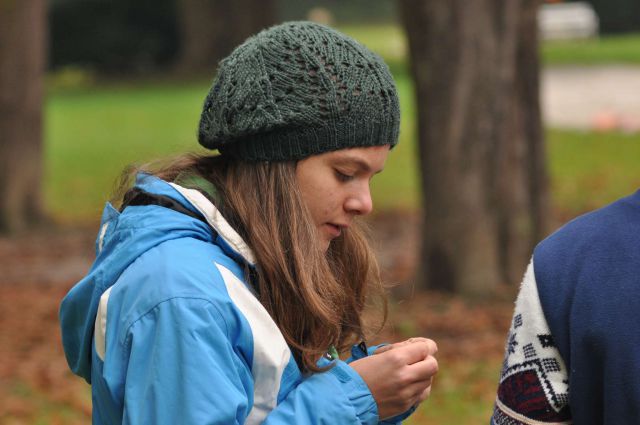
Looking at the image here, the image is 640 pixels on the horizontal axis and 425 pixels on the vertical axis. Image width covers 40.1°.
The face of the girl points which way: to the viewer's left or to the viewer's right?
to the viewer's right

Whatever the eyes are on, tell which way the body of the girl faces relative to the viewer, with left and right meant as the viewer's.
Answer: facing to the right of the viewer

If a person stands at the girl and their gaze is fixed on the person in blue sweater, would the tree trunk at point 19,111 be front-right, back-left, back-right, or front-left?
back-left

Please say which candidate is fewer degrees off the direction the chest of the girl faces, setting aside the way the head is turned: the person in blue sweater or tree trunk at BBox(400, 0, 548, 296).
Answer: the person in blue sweater

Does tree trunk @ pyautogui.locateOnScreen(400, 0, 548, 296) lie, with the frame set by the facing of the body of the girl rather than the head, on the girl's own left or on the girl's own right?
on the girl's own left

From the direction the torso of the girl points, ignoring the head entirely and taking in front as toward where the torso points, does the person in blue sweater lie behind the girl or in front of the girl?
in front
